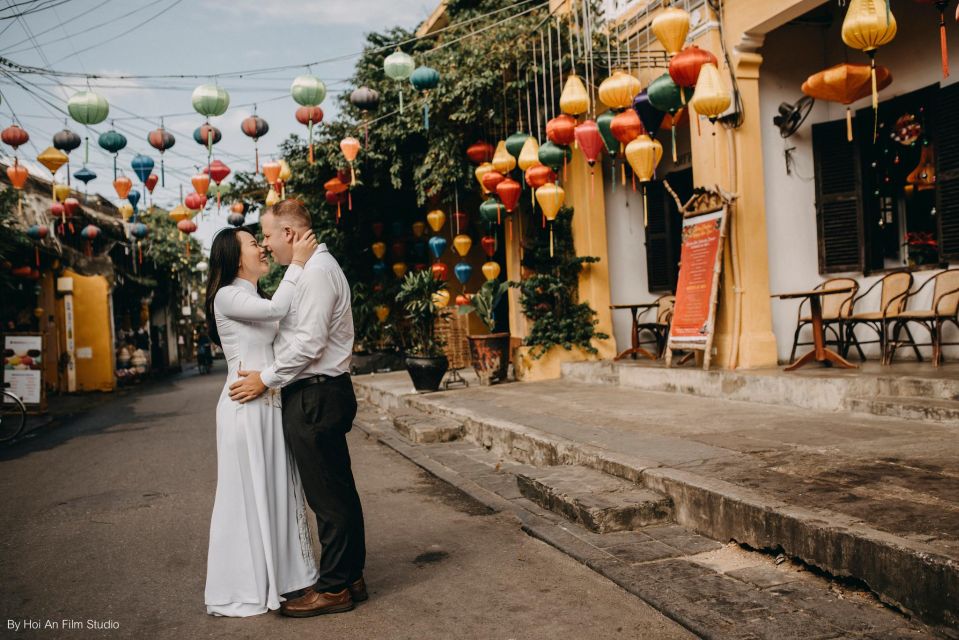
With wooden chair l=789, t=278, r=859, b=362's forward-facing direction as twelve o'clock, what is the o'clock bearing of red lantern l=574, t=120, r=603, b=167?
The red lantern is roughly at 1 o'clock from the wooden chair.

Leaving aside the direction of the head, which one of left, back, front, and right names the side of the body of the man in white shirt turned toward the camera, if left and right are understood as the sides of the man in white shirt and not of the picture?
left

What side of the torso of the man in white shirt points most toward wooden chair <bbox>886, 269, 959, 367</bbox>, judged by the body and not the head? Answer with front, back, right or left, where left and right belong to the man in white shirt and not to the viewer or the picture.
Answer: back

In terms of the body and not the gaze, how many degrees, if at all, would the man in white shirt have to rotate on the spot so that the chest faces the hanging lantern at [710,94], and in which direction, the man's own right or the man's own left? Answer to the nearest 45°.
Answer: approximately 135° to the man's own right

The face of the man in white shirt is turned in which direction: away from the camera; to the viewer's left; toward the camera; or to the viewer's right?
to the viewer's left

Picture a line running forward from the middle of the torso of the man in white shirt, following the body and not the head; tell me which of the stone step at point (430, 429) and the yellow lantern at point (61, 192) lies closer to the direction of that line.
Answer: the yellow lantern

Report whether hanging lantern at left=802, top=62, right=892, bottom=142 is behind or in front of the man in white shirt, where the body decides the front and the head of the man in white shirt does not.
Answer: behind

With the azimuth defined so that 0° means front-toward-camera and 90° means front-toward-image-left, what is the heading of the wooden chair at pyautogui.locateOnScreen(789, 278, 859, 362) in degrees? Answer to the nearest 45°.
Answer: approximately 45°

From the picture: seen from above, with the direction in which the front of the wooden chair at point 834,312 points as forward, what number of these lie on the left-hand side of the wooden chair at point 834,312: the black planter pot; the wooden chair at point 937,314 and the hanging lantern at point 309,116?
1

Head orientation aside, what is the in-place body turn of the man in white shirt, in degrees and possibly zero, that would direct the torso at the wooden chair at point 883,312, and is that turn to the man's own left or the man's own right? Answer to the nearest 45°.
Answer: approximately 135° to the man's own right

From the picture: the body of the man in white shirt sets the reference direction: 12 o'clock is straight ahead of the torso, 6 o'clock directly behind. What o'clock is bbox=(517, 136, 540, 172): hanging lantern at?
The hanging lantern is roughly at 4 o'clock from the man in white shirt.

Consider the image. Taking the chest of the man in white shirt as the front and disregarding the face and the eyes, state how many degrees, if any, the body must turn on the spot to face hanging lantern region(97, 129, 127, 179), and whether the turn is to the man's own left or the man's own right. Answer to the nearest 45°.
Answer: approximately 90° to the man's own right
